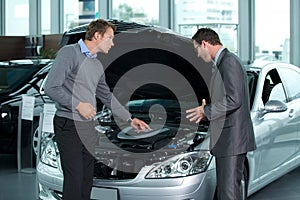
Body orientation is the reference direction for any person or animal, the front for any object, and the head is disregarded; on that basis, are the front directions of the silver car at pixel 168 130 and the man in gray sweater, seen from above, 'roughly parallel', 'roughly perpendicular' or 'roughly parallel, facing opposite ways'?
roughly perpendicular

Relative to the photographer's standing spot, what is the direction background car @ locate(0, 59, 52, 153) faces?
facing the viewer and to the left of the viewer

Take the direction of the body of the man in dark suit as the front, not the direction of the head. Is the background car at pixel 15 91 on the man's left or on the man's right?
on the man's right

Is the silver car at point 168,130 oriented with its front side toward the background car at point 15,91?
no

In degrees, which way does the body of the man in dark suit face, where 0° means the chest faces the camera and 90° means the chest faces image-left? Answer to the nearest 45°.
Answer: approximately 90°

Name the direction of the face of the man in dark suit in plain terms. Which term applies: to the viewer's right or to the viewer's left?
to the viewer's left

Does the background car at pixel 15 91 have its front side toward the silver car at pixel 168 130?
no

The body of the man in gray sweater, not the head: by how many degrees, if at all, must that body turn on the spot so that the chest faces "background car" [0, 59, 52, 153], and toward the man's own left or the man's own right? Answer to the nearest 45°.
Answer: approximately 135° to the man's own left

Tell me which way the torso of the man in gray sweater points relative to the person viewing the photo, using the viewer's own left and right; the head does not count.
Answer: facing the viewer and to the right of the viewer

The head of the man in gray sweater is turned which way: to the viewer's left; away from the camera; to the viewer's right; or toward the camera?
to the viewer's right

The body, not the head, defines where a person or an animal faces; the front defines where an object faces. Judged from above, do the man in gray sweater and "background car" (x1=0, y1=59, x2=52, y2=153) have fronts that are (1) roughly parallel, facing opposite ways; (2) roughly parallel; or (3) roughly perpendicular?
roughly perpendicular

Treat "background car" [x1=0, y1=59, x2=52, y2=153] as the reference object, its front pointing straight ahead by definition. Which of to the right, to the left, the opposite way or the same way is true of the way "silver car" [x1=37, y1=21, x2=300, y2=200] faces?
the same way

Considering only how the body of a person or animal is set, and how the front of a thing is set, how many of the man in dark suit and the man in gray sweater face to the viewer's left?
1

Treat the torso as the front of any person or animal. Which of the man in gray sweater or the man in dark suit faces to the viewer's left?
the man in dark suit
